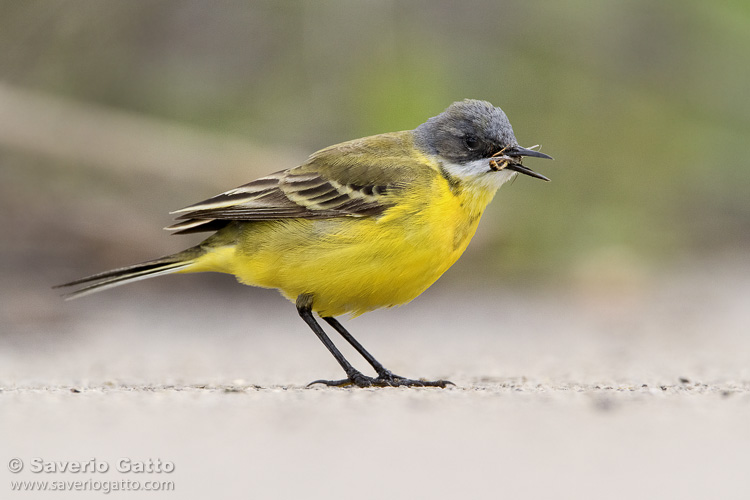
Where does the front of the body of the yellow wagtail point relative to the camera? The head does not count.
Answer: to the viewer's right
